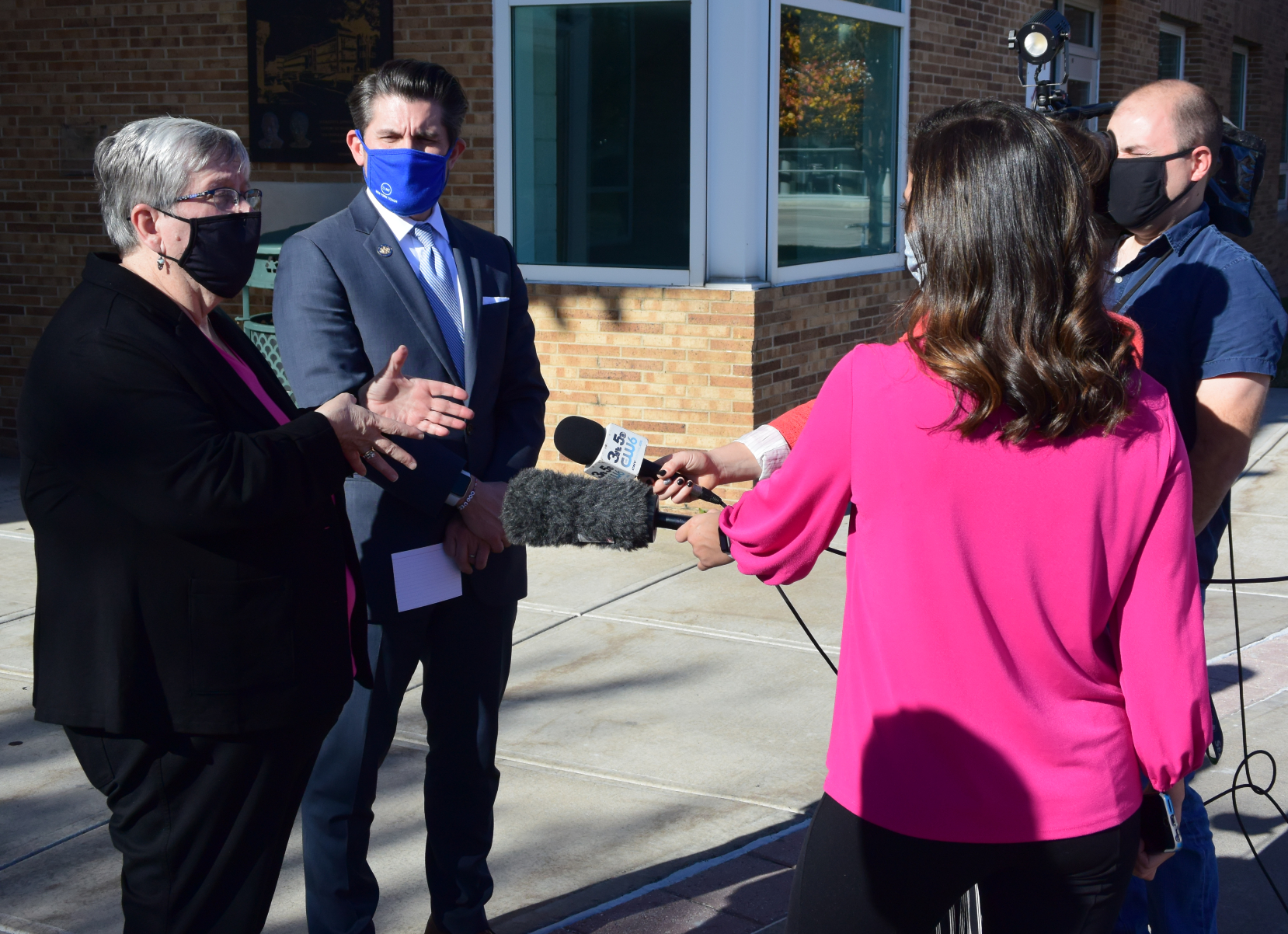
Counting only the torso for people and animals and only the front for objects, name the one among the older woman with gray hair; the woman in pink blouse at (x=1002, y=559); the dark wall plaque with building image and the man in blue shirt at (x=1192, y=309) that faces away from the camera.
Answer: the woman in pink blouse

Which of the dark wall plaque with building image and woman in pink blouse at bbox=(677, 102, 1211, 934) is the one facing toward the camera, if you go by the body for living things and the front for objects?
the dark wall plaque with building image

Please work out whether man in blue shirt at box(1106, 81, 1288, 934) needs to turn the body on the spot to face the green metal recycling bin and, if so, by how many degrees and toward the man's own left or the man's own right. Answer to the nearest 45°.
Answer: approximately 90° to the man's own right

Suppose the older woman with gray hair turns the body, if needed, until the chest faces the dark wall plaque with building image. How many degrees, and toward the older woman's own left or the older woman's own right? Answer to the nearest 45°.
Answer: approximately 90° to the older woman's own left

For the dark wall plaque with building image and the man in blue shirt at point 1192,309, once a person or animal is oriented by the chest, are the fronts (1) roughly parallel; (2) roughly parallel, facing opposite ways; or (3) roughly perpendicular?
roughly perpendicular

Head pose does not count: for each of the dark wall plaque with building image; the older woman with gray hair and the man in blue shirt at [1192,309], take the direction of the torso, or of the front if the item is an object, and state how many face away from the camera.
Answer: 0

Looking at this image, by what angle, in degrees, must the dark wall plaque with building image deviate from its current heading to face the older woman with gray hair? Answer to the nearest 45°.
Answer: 0° — it already faces them

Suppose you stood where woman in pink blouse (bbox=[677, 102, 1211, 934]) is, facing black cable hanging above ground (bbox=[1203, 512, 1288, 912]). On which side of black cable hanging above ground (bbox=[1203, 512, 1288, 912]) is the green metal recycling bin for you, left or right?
left

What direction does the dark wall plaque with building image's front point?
toward the camera

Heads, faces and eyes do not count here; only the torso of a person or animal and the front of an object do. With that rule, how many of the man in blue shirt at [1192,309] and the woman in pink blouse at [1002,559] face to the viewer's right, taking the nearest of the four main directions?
0

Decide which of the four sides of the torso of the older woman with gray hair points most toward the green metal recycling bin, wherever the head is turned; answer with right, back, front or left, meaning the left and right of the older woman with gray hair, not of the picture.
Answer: left

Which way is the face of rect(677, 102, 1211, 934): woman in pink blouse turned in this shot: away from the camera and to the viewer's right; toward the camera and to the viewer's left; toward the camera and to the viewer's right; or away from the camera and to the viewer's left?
away from the camera and to the viewer's left

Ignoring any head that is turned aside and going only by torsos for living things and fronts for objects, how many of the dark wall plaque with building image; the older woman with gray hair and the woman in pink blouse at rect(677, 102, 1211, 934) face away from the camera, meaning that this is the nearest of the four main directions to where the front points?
1

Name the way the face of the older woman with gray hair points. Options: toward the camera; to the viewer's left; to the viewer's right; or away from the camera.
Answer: to the viewer's right

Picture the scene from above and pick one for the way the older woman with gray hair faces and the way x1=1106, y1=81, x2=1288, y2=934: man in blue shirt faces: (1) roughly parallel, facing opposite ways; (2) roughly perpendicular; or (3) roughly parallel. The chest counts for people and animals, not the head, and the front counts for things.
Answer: roughly parallel, facing opposite ways

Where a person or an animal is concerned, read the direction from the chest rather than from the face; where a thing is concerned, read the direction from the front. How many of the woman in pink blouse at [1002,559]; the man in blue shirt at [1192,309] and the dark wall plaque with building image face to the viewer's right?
0

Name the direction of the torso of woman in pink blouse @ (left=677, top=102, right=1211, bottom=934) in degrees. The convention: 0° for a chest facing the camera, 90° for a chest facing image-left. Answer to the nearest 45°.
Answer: approximately 180°

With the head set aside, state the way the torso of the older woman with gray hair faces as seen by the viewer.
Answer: to the viewer's right

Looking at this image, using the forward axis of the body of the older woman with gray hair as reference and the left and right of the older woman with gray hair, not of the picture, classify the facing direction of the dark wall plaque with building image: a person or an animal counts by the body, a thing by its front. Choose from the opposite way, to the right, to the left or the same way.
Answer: to the right
